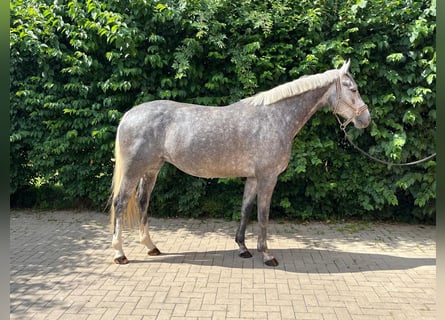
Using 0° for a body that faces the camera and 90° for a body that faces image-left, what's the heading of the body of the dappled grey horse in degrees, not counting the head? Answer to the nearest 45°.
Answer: approximately 270°
